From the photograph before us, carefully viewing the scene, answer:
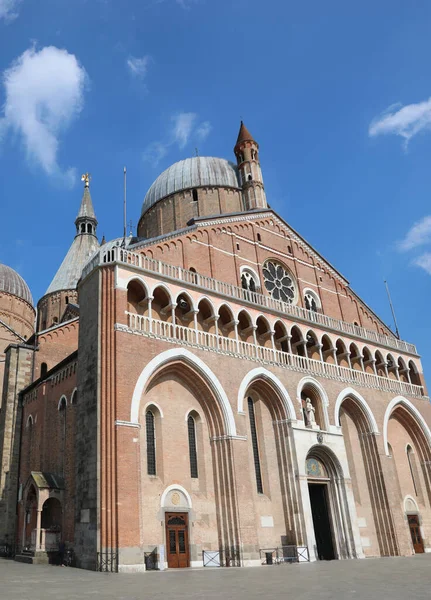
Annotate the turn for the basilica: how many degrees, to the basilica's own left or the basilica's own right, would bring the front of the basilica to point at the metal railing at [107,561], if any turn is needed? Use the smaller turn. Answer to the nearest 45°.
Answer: approximately 90° to the basilica's own right

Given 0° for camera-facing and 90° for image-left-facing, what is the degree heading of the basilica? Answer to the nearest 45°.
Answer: approximately 315°
